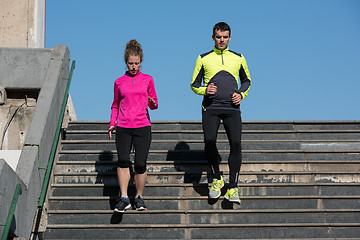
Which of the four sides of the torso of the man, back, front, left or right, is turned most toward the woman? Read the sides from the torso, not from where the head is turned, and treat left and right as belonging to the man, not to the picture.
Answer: right

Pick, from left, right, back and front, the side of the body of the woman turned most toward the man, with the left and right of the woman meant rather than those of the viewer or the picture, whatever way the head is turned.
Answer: left

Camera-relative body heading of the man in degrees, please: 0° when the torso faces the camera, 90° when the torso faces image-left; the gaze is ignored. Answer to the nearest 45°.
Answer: approximately 0°

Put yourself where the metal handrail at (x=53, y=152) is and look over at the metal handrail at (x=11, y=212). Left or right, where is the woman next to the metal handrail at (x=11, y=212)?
left

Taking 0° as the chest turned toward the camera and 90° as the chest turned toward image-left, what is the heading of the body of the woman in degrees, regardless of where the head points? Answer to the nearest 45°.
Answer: approximately 0°

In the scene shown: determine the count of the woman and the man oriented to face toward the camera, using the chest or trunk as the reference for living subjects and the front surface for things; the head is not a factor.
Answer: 2

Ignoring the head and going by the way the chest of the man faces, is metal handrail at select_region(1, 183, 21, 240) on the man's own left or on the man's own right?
on the man's own right
